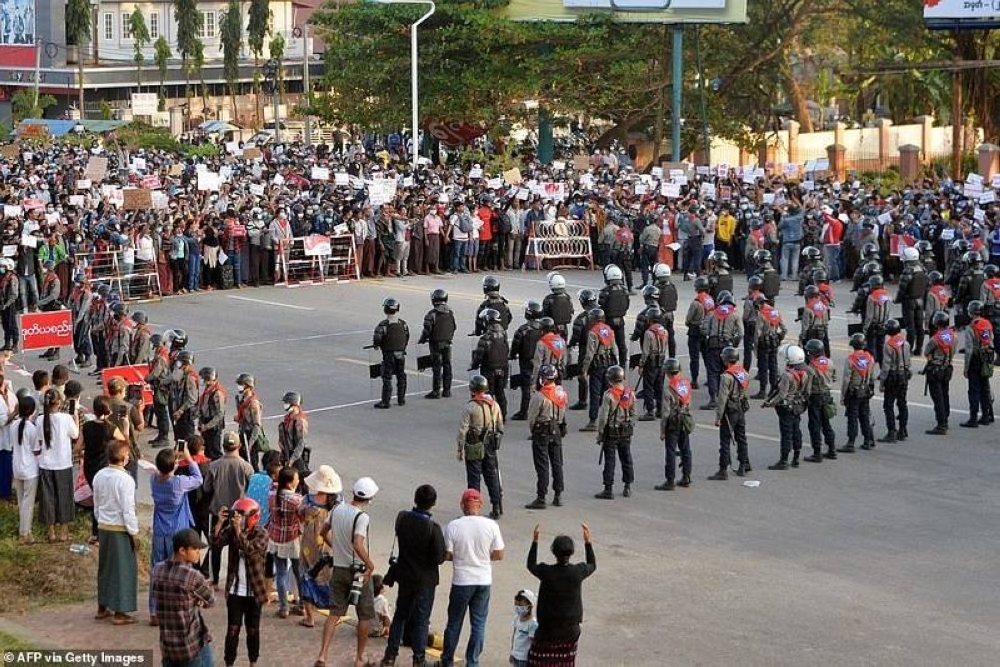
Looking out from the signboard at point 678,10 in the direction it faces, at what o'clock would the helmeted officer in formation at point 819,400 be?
The helmeted officer in formation is roughly at 12 o'clock from the signboard.

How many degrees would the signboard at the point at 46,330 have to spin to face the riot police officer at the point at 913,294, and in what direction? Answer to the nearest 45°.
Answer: approximately 90° to its left

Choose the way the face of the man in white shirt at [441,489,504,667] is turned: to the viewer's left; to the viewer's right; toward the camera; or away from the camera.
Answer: away from the camera

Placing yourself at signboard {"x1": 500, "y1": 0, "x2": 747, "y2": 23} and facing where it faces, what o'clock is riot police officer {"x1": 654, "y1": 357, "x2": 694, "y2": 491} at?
The riot police officer is roughly at 12 o'clock from the signboard.

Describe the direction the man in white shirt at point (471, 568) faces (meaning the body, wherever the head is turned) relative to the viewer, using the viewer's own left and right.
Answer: facing away from the viewer

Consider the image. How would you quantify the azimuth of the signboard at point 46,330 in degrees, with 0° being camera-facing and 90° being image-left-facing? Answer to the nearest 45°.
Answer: approximately 0°

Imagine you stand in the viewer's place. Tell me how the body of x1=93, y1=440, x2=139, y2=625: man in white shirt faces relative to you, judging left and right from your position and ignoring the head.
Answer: facing away from the viewer and to the right of the viewer

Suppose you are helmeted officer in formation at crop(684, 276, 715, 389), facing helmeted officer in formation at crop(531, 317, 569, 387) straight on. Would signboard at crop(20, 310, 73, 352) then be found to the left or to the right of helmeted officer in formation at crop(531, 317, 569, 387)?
right

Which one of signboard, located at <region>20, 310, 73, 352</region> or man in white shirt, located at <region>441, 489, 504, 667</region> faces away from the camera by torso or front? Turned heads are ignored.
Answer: the man in white shirt

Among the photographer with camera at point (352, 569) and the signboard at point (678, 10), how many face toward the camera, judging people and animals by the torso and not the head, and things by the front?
1

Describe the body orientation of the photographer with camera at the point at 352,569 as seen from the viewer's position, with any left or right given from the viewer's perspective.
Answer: facing away from the viewer and to the right of the viewer

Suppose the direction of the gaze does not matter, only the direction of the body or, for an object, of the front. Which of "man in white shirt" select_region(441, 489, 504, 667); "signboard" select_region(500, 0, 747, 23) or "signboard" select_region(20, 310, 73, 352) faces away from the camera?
the man in white shirt

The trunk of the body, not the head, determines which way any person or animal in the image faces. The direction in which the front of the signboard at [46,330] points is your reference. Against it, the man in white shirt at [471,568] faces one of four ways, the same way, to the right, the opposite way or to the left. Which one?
the opposite way

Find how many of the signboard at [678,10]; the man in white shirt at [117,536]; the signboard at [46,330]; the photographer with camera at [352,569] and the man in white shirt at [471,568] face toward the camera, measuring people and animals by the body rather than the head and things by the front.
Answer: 2
